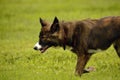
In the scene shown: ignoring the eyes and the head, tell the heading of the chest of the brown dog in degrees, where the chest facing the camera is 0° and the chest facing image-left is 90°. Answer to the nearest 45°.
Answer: approximately 90°
